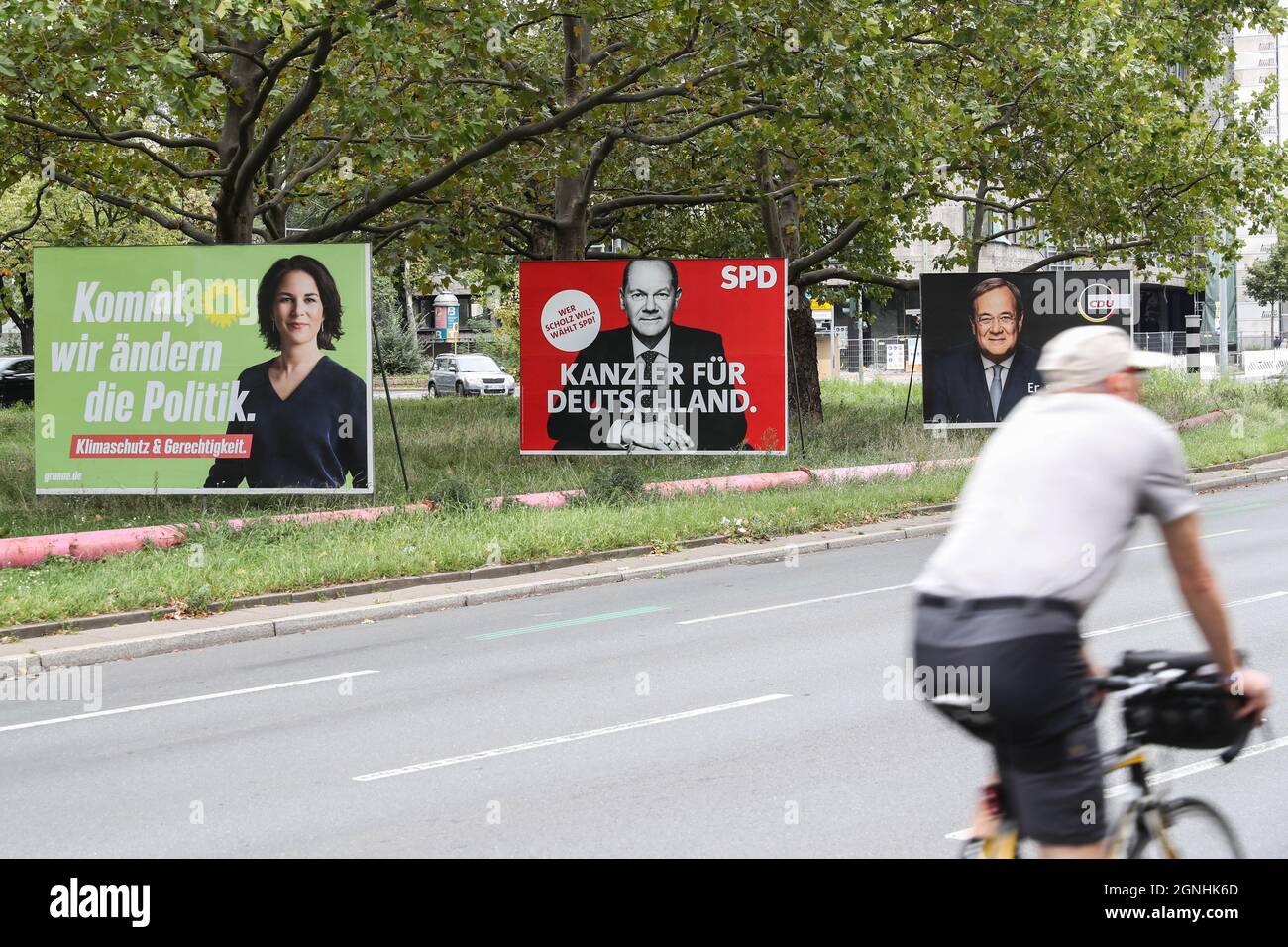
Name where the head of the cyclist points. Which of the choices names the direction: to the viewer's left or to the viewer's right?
to the viewer's right

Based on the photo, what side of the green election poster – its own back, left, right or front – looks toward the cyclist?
front

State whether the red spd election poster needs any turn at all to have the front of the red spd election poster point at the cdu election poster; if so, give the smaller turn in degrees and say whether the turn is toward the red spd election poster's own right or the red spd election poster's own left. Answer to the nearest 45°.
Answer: approximately 135° to the red spd election poster's own left

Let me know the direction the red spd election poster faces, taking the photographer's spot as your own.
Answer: facing the viewer

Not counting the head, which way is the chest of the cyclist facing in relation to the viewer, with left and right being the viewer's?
facing away from the viewer and to the right of the viewer

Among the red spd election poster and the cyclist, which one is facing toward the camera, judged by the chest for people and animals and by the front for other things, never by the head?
the red spd election poster

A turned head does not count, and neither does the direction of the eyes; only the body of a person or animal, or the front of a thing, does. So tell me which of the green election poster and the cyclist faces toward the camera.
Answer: the green election poster

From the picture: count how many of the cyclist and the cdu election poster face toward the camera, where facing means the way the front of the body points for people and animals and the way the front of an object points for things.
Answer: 1

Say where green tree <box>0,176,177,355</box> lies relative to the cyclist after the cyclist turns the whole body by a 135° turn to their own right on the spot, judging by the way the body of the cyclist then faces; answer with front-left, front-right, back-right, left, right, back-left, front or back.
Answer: back-right

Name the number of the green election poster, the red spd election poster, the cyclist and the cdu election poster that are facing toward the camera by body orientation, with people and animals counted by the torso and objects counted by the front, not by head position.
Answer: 3

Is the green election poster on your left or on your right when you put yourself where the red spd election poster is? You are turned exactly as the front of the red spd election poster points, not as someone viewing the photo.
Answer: on your right

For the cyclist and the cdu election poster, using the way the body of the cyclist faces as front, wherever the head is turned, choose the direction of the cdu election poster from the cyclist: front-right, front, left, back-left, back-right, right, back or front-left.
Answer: front-left

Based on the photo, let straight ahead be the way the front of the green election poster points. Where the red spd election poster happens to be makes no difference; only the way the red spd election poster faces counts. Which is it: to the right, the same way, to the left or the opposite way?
the same way

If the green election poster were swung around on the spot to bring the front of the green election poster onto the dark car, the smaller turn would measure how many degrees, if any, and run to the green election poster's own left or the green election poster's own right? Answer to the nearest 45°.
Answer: approximately 180°

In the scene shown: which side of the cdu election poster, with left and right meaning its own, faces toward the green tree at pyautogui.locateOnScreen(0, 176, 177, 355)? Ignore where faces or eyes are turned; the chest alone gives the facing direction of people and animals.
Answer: right

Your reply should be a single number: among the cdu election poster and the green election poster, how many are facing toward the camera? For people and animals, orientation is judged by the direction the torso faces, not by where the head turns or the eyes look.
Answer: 2
